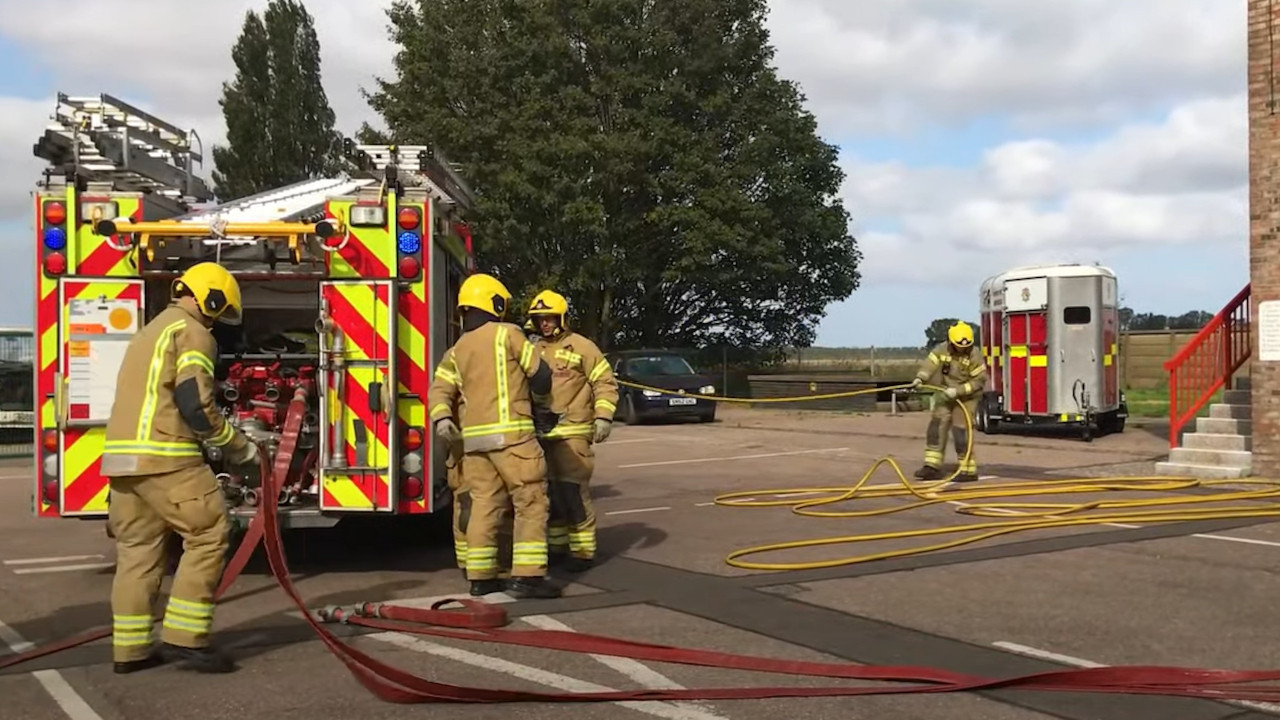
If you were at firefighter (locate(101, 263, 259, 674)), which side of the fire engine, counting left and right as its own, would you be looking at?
back

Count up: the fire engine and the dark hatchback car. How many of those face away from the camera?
1

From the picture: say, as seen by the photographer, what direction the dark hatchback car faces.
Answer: facing the viewer and to the right of the viewer

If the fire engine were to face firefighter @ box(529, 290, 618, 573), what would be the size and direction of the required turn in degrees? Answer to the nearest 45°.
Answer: approximately 90° to its right

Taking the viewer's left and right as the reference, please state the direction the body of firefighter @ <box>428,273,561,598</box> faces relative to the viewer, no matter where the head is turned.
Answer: facing away from the viewer and to the right of the viewer

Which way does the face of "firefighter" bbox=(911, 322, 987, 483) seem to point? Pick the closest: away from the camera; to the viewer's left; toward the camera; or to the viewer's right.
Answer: toward the camera

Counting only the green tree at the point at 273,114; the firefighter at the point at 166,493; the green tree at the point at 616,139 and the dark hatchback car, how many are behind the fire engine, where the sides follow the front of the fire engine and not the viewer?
1

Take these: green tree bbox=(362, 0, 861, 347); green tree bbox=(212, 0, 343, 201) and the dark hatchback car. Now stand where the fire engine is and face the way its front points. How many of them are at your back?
0

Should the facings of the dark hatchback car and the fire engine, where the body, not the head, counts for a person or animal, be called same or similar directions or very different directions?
very different directions

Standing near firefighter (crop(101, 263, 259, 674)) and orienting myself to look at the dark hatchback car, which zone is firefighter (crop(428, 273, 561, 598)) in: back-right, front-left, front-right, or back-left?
front-right

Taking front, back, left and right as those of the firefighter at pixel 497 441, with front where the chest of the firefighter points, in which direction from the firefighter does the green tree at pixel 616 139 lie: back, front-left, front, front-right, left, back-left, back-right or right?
front-left

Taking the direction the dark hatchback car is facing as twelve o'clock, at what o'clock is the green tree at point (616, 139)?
The green tree is roughly at 7 o'clock from the dark hatchback car.

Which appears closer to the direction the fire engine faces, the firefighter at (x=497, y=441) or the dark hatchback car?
the dark hatchback car

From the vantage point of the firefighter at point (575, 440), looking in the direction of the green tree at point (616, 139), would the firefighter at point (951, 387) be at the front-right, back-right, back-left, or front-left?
front-right

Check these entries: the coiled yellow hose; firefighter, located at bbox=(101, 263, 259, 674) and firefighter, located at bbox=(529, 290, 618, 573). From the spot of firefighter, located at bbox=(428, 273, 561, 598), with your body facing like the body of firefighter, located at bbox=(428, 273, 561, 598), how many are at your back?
1

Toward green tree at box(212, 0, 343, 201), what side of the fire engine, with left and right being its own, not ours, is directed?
front

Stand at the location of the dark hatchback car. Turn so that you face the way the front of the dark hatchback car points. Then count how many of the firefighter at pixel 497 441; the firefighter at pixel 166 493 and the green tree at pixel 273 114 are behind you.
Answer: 1

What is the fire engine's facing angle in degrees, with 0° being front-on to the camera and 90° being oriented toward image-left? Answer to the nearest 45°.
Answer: approximately 180°

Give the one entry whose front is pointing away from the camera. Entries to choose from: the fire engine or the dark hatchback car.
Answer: the fire engine
